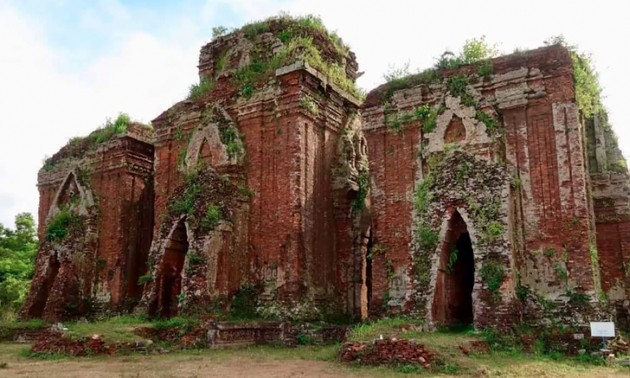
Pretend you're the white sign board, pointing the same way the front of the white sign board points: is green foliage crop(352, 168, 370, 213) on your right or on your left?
on your right

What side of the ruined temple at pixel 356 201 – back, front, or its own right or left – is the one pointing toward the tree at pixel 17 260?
right

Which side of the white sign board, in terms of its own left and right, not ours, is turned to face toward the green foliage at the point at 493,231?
right

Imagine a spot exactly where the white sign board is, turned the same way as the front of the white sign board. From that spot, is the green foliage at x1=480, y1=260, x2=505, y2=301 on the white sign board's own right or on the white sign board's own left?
on the white sign board's own right
